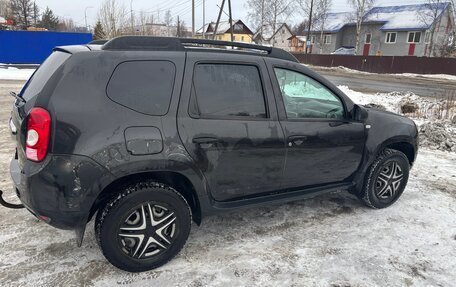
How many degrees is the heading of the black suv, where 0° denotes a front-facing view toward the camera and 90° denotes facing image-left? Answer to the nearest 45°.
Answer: approximately 225°
